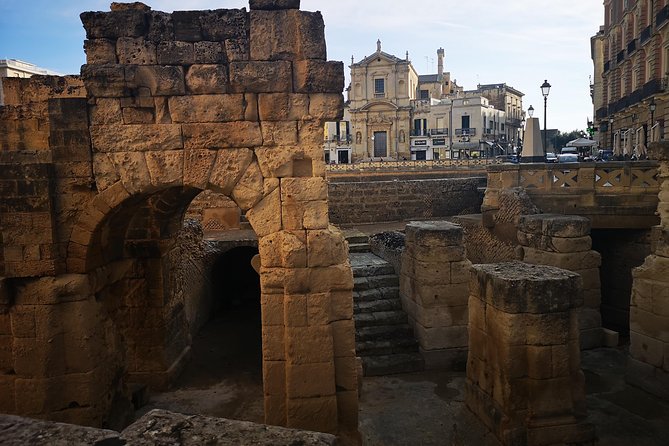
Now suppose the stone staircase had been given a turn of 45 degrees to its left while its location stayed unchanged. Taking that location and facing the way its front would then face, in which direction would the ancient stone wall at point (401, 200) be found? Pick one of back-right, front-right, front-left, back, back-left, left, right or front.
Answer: back-left

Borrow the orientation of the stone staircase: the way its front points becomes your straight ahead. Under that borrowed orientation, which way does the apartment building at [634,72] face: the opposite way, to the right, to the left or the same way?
to the right

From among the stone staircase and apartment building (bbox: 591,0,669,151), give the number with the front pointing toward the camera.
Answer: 1

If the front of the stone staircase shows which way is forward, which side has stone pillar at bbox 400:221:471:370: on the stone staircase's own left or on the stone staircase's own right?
on the stone staircase's own left

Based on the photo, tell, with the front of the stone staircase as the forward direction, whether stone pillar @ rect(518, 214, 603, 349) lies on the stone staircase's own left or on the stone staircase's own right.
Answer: on the stone staircase's own left

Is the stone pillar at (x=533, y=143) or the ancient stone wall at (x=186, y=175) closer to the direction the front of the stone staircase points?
the ancient stone wall

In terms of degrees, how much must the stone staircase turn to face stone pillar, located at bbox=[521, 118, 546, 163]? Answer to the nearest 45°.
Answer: approximately 135° to its left

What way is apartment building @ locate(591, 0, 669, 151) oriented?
to the viewer's left

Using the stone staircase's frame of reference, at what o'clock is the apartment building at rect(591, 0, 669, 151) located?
The apartment building is roughly at 7 o'clock from the stone staircase.

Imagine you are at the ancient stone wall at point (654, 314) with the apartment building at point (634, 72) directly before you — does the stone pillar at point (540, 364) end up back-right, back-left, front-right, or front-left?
back-left

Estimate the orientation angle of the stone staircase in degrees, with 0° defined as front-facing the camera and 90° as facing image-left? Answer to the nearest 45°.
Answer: approximately 0°

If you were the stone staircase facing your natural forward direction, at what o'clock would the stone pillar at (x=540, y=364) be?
The stone pillar is roughly at 11 o'clock from the stone staircase.
